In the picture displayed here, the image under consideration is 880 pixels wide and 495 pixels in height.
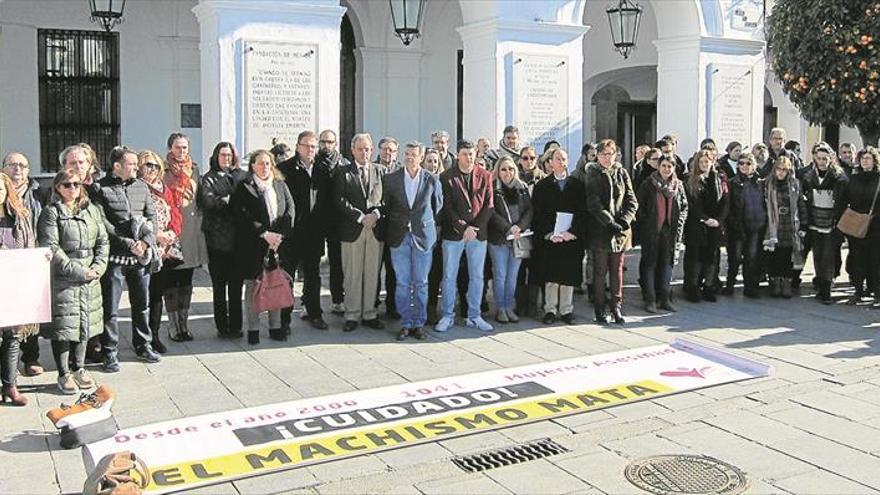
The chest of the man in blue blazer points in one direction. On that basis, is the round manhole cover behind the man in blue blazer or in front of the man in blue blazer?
in front

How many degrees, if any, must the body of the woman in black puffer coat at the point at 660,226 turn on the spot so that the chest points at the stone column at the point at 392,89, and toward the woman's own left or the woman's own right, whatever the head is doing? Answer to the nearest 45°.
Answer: approximately 135° to the woman's own right

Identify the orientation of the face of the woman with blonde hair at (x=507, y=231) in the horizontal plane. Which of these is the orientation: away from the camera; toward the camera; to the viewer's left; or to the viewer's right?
toward the camera

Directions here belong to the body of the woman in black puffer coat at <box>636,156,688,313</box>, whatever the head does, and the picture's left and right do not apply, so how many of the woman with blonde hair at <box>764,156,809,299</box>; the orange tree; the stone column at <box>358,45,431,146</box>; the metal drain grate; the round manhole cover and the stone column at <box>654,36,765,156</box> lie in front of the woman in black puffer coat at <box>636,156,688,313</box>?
2

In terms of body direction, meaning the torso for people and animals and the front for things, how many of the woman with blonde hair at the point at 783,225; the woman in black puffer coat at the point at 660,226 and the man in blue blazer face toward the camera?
3

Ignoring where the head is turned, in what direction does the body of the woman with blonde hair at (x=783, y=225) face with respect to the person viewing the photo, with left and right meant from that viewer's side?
facing the viewer

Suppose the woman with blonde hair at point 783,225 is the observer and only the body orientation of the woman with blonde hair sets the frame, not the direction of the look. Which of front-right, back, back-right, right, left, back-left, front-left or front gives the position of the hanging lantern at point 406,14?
right

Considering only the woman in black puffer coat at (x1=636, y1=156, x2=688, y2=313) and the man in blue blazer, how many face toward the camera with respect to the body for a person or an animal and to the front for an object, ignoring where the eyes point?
2

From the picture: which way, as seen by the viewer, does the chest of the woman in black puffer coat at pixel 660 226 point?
toward the camera

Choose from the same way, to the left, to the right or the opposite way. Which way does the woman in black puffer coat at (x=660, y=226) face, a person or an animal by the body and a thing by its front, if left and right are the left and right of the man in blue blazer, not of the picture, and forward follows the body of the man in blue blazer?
the same way

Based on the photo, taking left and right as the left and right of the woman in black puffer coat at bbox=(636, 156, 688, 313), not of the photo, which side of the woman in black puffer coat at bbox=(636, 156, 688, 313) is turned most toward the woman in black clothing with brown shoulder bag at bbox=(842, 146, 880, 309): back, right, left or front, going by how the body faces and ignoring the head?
left

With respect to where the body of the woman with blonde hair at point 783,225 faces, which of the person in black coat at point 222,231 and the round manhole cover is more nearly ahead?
the round manhole cover

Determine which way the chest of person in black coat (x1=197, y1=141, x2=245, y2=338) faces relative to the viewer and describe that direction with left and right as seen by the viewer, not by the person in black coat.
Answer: facing the viewer and to the right of the viewer

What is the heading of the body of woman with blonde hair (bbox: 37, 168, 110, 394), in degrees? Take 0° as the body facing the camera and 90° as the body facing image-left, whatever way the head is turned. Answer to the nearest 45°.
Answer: approximately 315°

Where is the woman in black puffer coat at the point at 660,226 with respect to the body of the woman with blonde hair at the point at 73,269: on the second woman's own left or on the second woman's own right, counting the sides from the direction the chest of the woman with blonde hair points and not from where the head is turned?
on the second woman's own left

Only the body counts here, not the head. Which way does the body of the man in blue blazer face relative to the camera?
toward the camera

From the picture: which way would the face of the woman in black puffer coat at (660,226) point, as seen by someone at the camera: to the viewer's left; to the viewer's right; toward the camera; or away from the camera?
toward the camera
